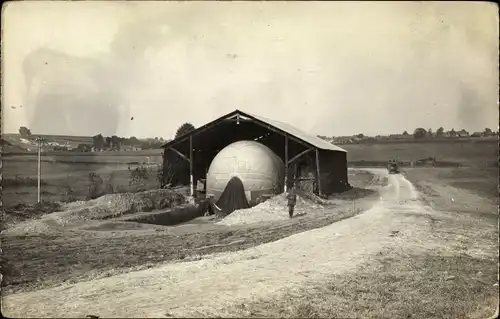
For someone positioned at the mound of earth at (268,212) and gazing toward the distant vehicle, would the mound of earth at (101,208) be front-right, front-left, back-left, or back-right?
back-left

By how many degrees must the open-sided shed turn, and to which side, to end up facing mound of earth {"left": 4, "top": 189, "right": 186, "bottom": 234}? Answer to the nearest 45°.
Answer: approximately 45° to its right

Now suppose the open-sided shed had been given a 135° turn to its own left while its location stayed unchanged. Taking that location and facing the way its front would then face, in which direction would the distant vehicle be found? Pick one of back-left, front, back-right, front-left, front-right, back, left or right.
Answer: front

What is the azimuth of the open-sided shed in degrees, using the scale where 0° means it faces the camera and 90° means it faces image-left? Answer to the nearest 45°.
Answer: approximately 0°
